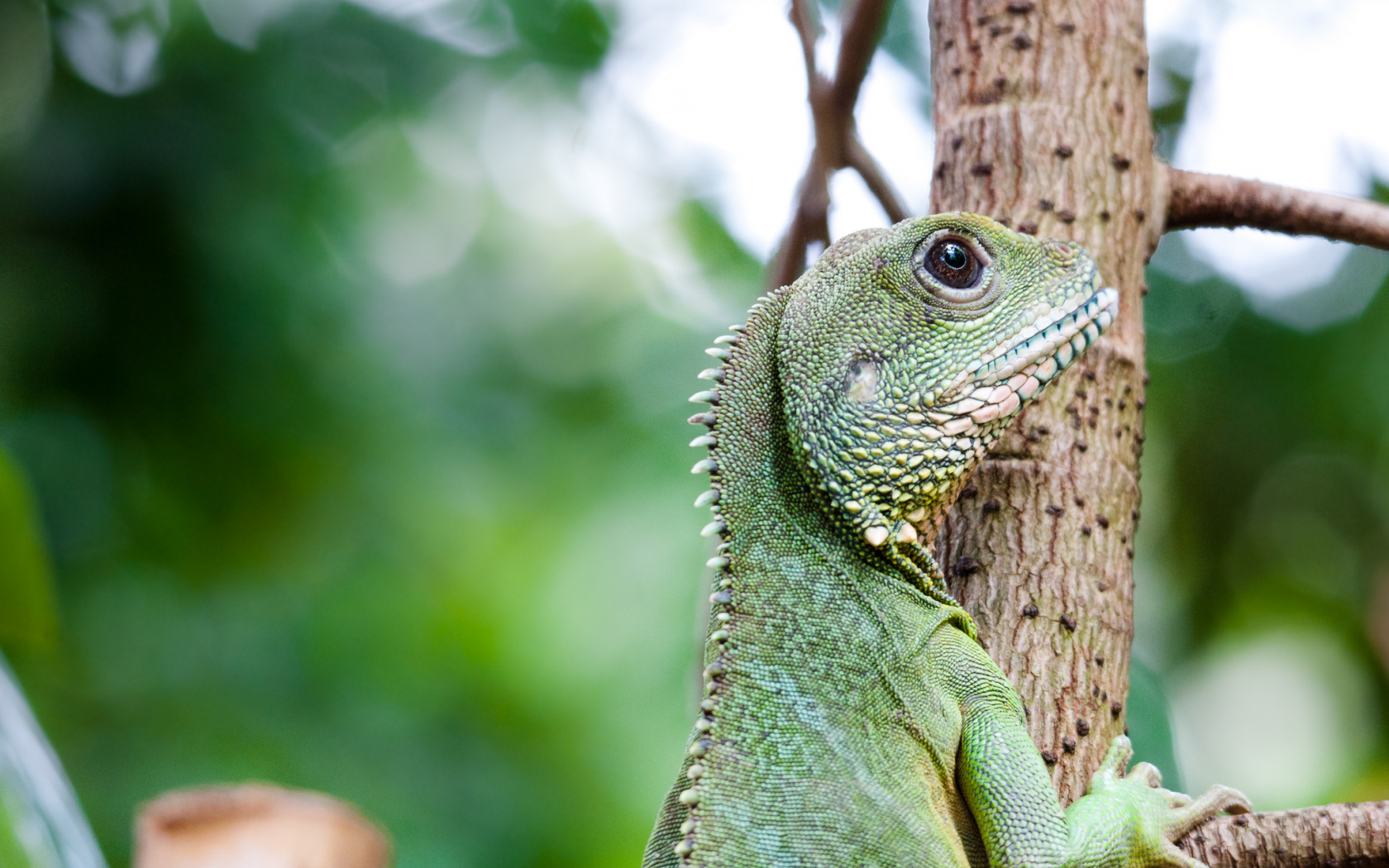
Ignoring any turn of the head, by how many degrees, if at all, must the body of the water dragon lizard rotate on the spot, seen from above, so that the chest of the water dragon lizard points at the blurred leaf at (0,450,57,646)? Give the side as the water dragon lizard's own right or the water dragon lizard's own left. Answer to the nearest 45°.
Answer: approximately 180°

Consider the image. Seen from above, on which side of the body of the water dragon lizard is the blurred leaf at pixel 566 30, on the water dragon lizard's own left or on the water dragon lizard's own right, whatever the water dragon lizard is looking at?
on the water dragon lizard's own left

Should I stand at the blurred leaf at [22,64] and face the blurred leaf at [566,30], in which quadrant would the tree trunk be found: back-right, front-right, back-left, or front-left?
front-right

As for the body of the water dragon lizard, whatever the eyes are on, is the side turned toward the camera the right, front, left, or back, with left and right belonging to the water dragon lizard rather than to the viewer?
right

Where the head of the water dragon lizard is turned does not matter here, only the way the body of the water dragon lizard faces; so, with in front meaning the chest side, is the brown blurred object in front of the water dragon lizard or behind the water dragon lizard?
behind

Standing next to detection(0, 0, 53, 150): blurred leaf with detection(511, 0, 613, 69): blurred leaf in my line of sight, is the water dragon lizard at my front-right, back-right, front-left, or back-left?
front-right

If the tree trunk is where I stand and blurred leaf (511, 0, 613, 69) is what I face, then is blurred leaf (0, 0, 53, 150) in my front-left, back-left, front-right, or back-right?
front-left
